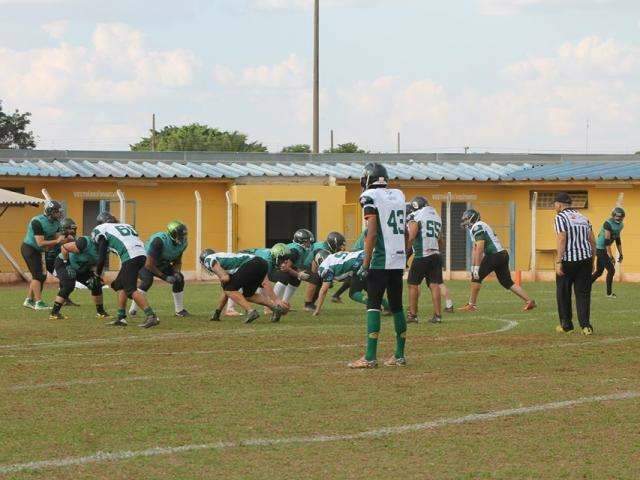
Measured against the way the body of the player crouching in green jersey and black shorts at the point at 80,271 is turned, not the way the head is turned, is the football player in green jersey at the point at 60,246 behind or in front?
behind

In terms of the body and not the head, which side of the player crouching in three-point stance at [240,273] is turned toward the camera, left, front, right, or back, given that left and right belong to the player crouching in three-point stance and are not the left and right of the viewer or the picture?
left

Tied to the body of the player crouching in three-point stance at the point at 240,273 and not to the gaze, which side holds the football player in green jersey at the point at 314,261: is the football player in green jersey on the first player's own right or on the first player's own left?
on the first player's own right

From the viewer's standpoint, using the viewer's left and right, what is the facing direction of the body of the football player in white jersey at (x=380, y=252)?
facing away from the viewer and to the left of the viewer

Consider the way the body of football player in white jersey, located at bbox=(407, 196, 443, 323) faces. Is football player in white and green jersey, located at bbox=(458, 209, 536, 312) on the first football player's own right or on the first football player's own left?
on the first football player's own right

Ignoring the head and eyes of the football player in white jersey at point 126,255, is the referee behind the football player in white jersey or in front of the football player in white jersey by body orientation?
behind

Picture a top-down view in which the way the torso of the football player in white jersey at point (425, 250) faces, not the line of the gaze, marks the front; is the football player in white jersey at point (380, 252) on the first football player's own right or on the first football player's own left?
on the first football player's own left

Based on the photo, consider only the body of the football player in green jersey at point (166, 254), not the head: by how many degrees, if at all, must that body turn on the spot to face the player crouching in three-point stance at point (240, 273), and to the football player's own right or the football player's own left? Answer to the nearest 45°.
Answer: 0° — they already face them

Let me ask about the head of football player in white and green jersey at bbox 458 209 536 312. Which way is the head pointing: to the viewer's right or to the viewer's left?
to the viewer's left

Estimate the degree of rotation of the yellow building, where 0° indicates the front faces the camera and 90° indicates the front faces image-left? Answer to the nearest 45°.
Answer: approximately 0°

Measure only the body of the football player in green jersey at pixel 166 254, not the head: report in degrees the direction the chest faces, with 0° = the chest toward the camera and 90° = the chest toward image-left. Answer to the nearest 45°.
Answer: approximately 315°

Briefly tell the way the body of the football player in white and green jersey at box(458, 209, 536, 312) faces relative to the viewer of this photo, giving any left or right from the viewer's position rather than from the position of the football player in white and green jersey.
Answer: facing to the left of the viewer
